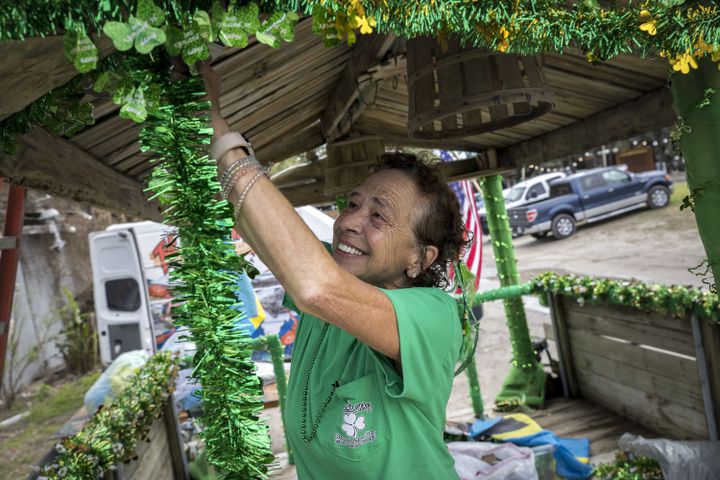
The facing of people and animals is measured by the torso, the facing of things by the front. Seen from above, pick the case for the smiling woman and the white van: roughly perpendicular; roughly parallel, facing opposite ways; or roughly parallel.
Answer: roughly parallel, facing opposite ways

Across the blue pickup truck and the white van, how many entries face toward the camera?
0

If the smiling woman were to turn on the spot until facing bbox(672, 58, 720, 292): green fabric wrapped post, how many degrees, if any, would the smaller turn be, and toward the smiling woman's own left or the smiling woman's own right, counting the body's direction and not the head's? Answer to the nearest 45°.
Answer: approximately 135° to the smiling woman's own left

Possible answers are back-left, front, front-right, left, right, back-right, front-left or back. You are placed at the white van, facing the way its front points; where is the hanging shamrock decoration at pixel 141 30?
back-right

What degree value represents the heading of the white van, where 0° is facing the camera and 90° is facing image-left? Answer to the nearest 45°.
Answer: approximately 225°
